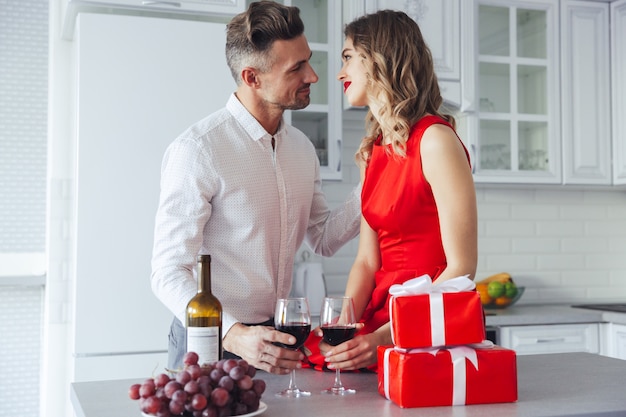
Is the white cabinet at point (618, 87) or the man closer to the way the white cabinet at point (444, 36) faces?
the man

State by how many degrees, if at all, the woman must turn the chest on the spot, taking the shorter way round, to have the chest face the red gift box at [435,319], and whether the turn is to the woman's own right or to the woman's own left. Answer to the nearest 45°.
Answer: approximately 45° to the woman's own left

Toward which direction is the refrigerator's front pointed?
toward the camera

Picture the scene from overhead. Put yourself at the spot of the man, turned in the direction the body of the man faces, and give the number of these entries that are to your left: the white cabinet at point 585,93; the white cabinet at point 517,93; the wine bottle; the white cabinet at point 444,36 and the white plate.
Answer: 3

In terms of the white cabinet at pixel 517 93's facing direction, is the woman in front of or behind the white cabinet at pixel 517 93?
in front

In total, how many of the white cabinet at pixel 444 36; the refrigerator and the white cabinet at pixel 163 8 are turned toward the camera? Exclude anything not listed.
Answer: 3

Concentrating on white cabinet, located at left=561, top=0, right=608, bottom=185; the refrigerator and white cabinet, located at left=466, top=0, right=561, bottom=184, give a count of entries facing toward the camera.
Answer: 3

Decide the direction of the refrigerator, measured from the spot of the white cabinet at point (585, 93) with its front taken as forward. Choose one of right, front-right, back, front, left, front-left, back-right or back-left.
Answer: front-right

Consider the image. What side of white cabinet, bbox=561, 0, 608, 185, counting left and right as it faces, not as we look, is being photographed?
front

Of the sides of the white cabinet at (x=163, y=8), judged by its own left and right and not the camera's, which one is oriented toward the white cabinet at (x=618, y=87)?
left

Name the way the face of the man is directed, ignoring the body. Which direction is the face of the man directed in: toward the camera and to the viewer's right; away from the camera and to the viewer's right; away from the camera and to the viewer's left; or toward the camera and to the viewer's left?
toward the camera and to the viewer's right

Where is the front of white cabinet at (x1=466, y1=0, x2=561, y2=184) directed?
toward the camera

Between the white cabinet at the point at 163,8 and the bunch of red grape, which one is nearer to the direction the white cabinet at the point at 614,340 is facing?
the bunch of red grape

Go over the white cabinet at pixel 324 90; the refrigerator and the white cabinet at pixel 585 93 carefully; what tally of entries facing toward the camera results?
3

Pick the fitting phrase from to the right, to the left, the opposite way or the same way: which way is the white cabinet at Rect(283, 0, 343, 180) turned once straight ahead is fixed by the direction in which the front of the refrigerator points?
the same way

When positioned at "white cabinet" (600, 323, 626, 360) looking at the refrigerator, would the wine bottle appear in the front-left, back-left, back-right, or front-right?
front-left
